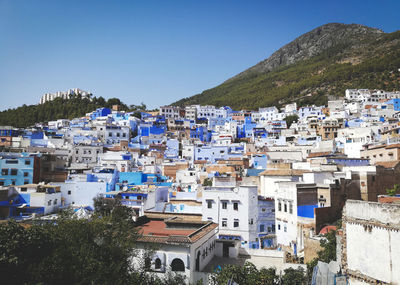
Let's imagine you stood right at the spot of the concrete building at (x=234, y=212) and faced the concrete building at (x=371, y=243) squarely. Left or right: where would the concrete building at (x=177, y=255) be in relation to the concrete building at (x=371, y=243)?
right

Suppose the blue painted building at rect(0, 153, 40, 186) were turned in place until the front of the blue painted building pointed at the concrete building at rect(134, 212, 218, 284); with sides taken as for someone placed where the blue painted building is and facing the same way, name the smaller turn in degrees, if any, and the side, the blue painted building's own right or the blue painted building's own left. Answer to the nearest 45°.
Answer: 0° — it already faces it

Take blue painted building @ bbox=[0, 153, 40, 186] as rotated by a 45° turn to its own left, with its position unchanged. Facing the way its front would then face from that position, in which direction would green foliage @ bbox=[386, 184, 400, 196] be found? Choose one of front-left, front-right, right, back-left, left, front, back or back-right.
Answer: front

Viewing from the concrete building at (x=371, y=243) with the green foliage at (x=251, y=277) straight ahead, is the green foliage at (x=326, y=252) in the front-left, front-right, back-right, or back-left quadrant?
front-right

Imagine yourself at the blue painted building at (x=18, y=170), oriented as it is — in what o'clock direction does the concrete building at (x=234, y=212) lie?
The concrete building is roughly at 11 o'clock from the blue painted building.

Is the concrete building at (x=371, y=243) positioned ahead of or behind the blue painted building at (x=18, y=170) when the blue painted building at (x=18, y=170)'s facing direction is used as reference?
ahead

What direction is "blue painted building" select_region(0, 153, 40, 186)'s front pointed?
toward the camera

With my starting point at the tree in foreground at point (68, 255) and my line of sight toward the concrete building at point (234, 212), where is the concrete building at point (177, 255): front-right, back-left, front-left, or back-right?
front-right

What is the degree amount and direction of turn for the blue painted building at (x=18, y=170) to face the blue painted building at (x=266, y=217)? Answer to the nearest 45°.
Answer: approximately 45° to its left

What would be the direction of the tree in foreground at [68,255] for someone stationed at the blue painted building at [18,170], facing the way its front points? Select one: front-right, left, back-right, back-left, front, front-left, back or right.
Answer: front

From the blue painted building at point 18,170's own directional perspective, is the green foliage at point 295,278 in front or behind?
in front

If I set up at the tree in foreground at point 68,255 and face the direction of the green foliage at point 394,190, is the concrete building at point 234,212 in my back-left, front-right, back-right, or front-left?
front-left
